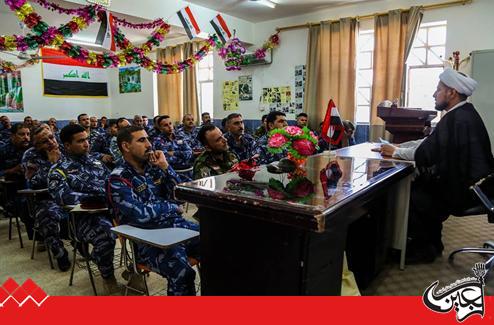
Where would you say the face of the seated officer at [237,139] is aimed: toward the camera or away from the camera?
toward the camera

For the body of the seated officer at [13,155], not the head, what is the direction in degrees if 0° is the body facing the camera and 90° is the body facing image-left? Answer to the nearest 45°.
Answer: approximately 315°

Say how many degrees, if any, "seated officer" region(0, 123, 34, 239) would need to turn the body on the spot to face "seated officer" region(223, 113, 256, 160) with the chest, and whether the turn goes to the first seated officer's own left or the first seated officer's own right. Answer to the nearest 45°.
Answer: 0° — they already face them

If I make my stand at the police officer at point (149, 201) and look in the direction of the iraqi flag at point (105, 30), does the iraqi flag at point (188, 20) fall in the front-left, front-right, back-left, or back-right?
front-right

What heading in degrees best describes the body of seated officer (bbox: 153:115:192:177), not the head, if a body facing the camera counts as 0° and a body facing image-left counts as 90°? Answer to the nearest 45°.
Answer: approximately 315°

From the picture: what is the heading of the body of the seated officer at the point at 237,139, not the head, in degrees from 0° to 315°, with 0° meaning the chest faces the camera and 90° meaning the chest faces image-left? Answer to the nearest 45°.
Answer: approximately 315°

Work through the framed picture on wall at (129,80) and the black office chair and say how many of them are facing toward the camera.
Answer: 1

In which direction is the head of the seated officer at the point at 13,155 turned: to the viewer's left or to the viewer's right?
to the viewer's right

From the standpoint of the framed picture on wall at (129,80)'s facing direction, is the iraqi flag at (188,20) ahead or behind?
ahead

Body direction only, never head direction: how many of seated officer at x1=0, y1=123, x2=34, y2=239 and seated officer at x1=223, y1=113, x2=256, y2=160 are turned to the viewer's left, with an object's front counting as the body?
0

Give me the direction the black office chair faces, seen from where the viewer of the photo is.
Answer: facing to the left of the viewer

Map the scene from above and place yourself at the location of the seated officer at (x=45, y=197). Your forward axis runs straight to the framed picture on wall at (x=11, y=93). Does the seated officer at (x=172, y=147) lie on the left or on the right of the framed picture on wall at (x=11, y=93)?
right

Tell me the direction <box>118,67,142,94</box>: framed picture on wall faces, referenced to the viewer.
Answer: facing the viewer

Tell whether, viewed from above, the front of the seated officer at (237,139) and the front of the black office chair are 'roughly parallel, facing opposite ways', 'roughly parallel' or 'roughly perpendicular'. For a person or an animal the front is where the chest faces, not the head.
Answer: roughly parallel, facing opposite ways
